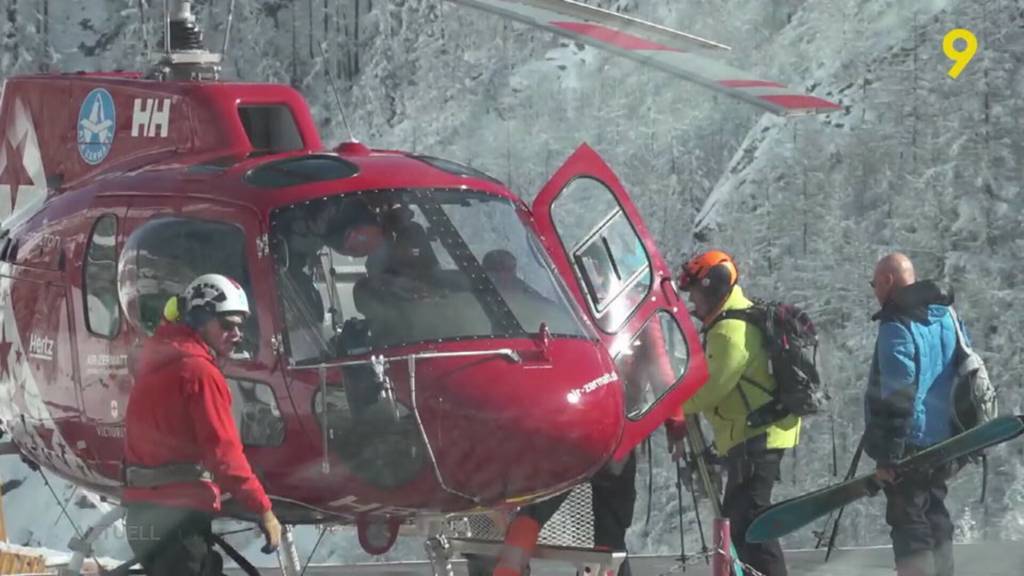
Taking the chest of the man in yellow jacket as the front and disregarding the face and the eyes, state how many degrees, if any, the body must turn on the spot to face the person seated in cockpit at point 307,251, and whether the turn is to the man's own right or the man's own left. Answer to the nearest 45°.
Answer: approximately 45° to the man's own left

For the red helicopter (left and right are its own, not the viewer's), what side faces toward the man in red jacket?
right

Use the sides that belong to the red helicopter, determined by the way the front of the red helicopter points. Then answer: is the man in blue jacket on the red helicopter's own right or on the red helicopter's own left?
on the red helicopter's own left

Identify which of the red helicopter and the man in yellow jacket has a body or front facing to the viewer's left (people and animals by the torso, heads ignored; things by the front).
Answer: the man in yellow jacket

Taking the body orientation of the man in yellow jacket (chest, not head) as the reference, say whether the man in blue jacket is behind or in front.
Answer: behind

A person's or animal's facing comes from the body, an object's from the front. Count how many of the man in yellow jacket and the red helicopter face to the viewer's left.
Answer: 1

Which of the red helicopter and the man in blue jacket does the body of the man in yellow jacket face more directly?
the red helicopter

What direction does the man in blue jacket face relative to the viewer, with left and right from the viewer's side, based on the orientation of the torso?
facing away from the viewer and to the left of the viewer

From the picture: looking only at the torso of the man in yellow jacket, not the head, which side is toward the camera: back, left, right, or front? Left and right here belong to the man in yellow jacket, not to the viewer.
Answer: left

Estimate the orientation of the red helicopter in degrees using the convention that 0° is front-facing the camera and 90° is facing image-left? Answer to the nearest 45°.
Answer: approximately 315°

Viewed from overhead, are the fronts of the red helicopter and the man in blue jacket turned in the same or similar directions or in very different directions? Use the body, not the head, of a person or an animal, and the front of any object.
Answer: very different directions
